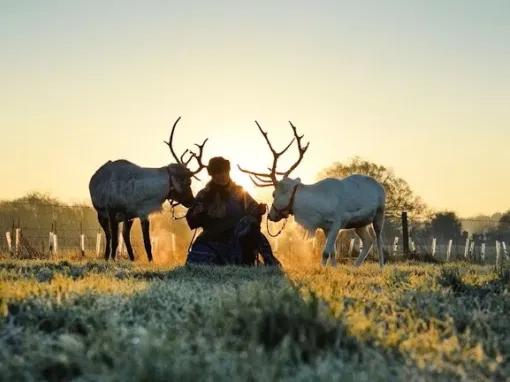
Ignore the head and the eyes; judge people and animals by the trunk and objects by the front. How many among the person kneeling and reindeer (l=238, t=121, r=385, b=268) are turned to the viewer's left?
1

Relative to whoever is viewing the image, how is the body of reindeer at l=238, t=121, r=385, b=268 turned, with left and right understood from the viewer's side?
facing to the left of the viewer

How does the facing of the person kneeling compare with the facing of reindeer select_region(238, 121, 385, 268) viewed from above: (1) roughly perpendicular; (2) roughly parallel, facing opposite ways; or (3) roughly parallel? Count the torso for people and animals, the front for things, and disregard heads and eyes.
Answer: roughly perpendicular

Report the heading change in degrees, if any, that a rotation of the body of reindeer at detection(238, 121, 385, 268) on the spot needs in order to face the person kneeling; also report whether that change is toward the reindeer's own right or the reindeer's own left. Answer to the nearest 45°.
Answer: approximately 45° to the reindeer's own left

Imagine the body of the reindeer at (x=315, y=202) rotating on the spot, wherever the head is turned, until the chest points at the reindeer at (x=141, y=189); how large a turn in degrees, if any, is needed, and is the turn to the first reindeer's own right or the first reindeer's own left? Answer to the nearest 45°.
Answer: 0° — it already faces it

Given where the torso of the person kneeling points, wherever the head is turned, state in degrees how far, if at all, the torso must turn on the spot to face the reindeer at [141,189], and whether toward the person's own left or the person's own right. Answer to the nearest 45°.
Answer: approximately 135° to the person's own right

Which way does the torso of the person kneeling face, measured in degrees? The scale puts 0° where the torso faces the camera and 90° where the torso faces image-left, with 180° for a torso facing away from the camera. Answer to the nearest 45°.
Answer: approximately 0°
